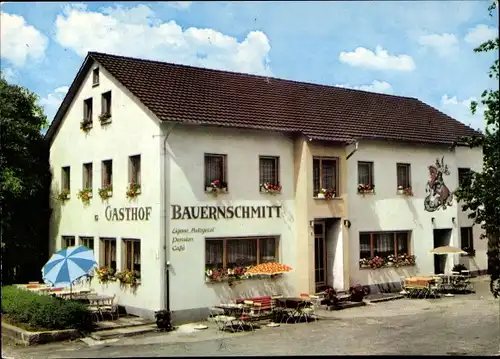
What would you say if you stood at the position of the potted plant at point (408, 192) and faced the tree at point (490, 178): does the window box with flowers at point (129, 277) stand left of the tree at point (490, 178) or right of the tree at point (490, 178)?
right

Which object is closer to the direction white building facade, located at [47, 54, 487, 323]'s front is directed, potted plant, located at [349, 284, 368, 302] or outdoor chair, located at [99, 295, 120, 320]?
the potted plant

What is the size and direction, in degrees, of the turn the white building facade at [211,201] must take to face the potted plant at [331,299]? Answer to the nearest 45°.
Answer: approximately 45° to its left

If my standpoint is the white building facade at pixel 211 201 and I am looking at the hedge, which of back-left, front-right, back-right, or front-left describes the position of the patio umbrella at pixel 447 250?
back-left

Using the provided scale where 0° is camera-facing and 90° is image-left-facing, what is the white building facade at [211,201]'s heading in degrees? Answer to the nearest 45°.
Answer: approximately 315°

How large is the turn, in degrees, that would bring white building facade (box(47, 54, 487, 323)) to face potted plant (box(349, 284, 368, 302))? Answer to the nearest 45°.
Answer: approximately 45° to its left

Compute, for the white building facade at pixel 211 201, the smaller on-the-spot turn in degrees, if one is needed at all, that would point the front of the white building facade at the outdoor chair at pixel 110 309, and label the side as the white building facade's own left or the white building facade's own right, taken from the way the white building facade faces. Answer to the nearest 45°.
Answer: approximately 90° to the white building facade's own right
